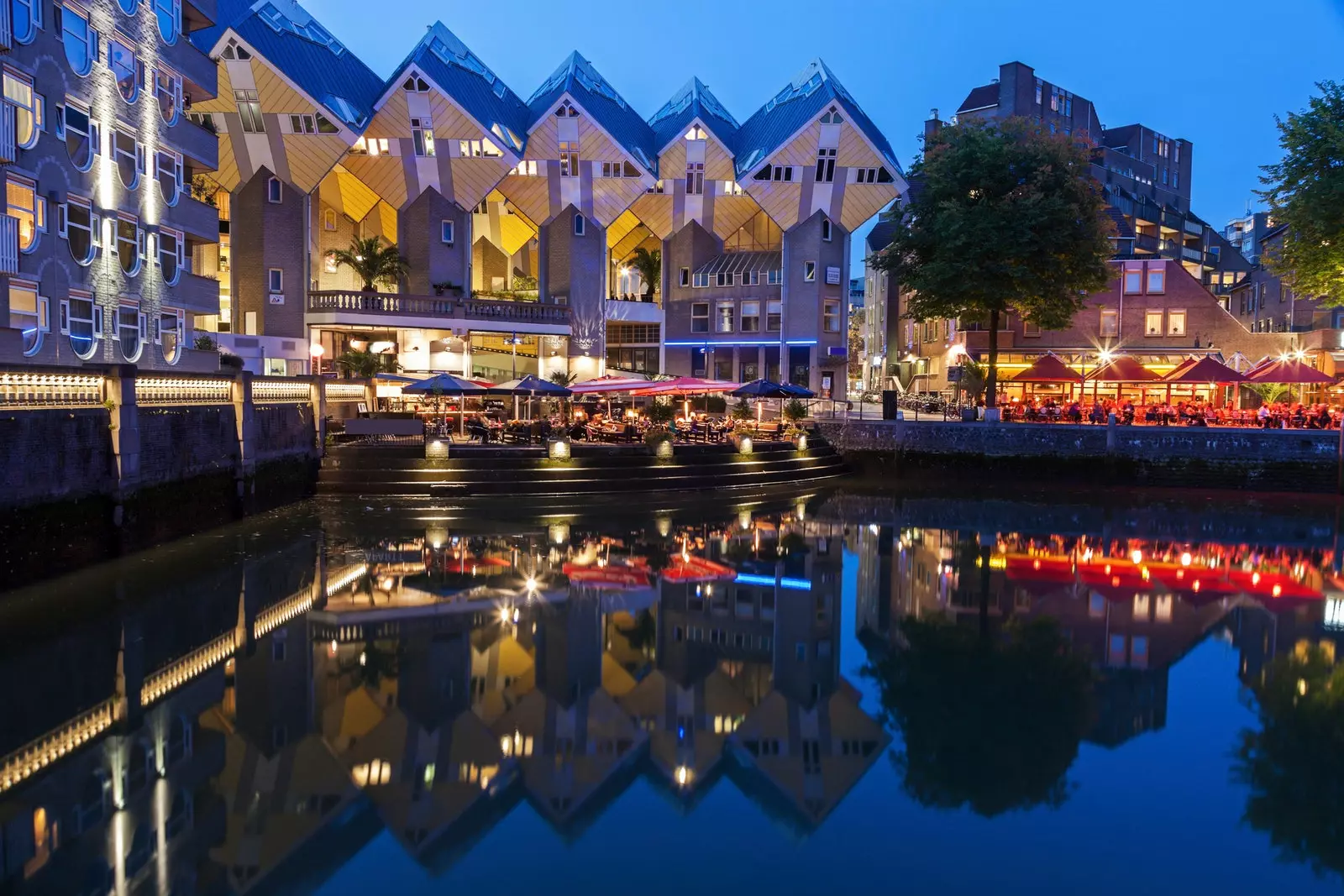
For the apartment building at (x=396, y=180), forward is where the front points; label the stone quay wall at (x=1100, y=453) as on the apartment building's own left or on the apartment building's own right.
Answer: on the apartment building's own left

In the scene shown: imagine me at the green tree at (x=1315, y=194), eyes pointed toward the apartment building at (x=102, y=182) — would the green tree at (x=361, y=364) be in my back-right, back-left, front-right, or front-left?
front-right

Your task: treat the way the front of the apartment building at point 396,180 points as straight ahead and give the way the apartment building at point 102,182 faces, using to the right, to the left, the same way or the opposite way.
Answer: to the left

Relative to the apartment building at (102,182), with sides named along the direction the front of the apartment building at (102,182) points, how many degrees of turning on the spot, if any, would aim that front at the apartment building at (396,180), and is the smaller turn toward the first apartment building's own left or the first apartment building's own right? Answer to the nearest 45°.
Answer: approximately 90° to the first apartment building's own left

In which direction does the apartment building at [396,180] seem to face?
toward the camera

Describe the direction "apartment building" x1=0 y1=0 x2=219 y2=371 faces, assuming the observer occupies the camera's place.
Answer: facing the viewer and to the right of the viewer

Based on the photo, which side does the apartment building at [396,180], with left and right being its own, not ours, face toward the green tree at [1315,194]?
left

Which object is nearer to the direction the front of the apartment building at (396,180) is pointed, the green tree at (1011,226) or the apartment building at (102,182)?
the apartment building

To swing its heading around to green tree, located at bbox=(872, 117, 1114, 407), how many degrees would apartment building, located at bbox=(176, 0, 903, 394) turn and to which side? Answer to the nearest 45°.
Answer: approximately 90° to its left

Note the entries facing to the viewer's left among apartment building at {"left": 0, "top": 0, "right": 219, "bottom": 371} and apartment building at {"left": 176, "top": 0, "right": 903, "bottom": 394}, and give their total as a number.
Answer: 0
